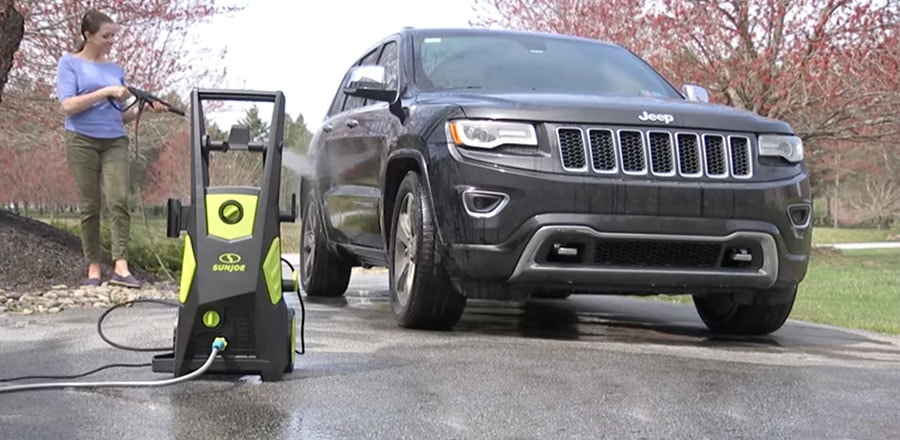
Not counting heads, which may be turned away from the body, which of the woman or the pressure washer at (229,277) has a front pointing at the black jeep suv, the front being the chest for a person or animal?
the woman

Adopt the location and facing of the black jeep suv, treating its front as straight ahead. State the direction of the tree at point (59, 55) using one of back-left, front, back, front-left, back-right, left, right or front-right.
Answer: back

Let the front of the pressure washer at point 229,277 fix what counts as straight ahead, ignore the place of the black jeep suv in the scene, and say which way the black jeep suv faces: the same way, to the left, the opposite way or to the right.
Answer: the same way

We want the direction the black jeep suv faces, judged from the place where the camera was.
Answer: facing the viewer and to the right of the viewer

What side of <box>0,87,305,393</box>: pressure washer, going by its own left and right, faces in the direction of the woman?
back

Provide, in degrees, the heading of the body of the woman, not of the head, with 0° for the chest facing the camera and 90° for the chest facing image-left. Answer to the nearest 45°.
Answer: approximately 315°

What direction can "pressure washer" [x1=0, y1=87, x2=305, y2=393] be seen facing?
toward the camera

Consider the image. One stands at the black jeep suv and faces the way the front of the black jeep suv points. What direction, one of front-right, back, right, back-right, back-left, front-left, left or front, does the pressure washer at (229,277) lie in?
right

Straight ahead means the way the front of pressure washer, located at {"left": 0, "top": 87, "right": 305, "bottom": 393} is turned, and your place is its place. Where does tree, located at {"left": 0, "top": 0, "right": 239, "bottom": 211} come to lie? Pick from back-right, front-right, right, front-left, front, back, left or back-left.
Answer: back

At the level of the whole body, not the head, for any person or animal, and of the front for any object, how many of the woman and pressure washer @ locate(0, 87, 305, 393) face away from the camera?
0

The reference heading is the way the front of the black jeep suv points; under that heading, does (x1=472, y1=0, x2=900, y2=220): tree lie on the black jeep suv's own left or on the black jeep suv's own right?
on the black jeep suv's own left

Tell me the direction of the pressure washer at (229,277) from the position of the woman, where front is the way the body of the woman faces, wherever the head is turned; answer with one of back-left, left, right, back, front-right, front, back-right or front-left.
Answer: front-right
